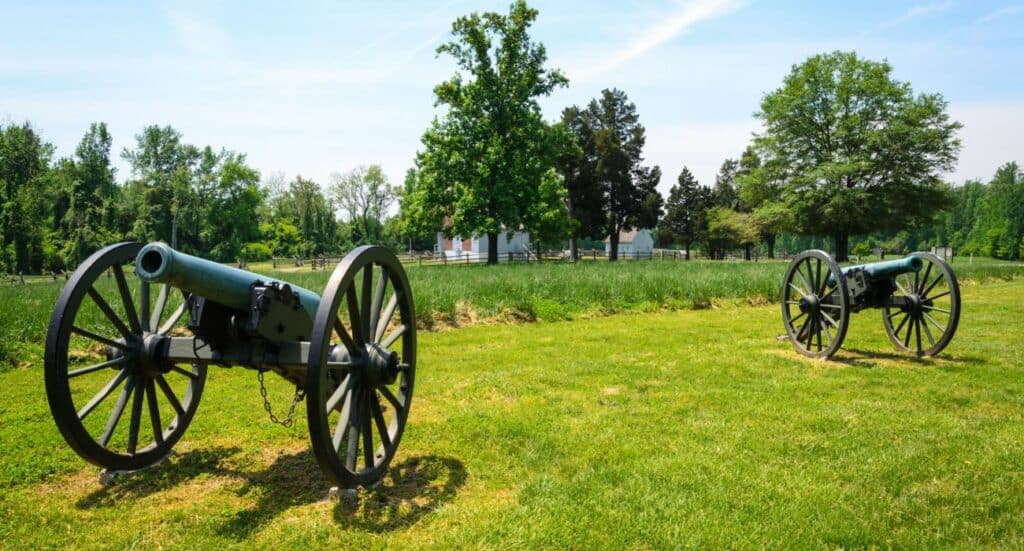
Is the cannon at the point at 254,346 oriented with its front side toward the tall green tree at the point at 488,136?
no

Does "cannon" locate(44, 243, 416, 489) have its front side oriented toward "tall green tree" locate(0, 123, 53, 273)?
no

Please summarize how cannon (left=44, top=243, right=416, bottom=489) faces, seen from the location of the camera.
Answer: facing the viewer and to the left of the viewer

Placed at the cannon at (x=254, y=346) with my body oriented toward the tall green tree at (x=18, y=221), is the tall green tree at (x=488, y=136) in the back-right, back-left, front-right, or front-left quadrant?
front-right

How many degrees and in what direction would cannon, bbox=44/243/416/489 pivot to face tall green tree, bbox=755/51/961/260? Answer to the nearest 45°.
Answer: approximately 180°

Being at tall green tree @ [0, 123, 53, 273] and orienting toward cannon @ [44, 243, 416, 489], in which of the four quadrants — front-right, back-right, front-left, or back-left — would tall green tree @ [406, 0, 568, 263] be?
front-left

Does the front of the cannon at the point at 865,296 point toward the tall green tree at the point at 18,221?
no
